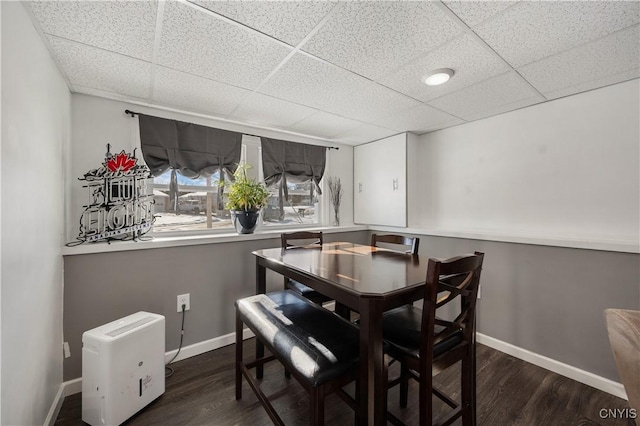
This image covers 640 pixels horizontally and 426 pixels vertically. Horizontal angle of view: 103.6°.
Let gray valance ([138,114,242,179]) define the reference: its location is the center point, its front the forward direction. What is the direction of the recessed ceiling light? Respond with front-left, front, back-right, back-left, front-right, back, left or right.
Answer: front

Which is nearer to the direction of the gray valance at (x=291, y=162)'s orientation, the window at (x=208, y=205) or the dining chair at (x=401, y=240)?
the dining chair

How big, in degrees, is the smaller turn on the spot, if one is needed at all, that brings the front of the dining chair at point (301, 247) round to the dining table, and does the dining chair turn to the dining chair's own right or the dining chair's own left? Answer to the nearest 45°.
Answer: approximately 45° to the dining chair's own right

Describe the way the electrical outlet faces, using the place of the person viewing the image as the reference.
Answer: facing the viewer

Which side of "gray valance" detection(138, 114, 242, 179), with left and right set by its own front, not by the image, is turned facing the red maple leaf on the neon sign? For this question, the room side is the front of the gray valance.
right

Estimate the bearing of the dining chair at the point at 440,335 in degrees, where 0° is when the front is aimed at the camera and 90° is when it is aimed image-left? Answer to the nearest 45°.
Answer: approximately 135°

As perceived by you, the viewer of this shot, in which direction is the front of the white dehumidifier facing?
facing the viewer and to the right of the viewer

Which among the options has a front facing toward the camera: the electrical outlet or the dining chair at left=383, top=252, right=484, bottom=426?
the electrical outlet

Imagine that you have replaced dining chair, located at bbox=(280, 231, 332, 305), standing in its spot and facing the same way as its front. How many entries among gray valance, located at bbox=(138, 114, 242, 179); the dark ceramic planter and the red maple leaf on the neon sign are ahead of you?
0

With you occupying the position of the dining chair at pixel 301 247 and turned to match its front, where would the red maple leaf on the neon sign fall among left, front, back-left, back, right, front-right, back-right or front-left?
back-right

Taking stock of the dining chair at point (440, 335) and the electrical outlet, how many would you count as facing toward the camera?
1

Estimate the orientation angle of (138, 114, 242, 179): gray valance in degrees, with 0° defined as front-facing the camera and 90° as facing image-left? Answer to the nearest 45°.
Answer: approximately 315°

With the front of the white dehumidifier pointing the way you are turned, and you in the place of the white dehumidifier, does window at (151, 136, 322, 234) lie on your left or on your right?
on your left

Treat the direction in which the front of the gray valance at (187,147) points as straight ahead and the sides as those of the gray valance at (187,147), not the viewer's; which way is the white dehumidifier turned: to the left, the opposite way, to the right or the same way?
the same way
